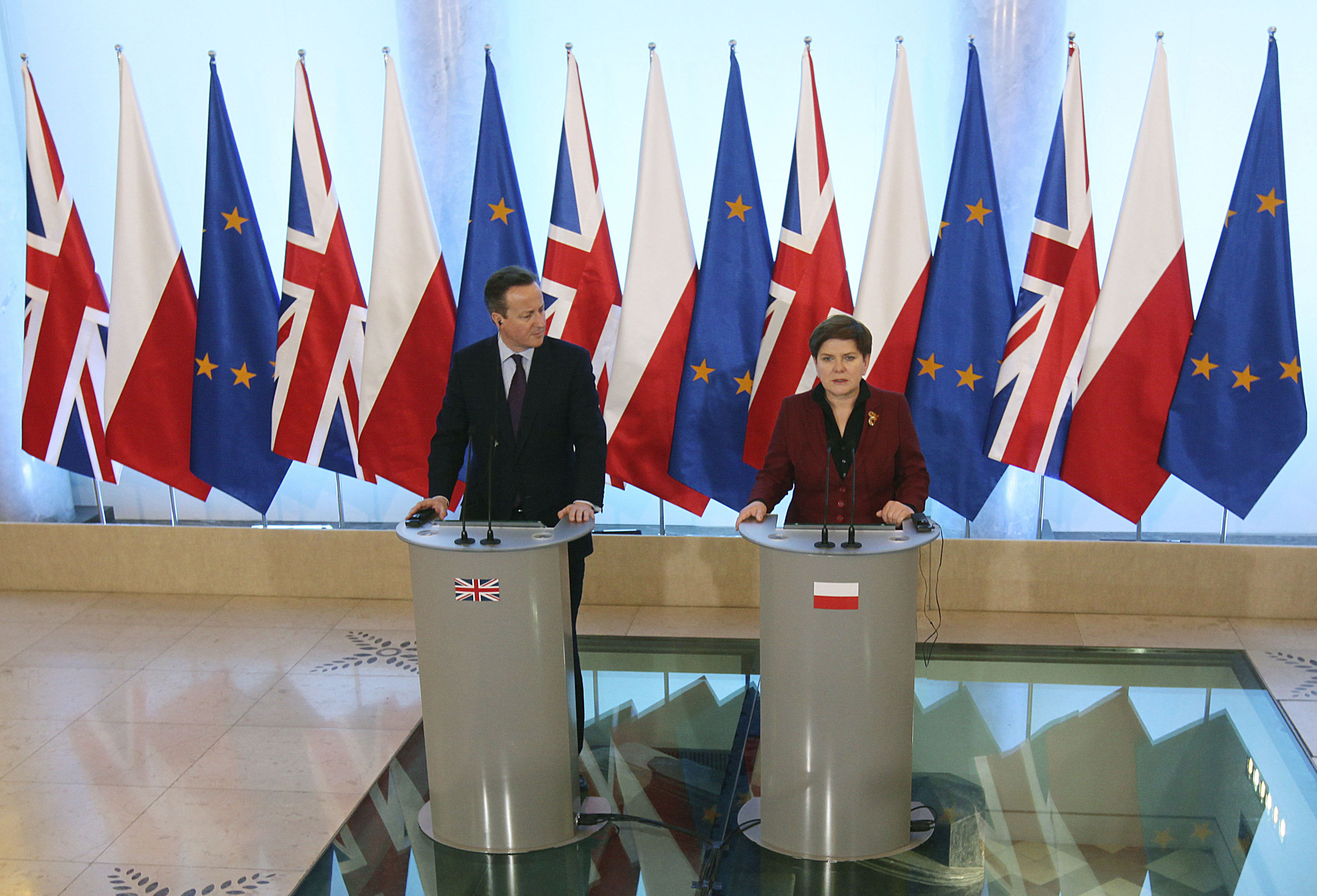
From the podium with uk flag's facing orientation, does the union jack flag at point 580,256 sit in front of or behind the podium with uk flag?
behind

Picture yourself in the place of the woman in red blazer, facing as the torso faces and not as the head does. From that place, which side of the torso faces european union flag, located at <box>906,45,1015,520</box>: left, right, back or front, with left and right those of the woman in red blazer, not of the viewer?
back

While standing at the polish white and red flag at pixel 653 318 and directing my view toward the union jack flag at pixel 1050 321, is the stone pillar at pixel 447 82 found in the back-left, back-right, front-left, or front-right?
back-left

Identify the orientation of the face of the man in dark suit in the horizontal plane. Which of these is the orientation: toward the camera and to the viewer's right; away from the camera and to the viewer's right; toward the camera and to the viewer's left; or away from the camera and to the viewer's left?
toward the camera and to the viewer's right

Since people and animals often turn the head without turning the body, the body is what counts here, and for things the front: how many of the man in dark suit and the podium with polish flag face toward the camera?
2

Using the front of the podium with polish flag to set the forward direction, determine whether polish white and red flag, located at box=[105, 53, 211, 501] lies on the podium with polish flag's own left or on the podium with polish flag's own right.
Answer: on the podium with polish flag's own right

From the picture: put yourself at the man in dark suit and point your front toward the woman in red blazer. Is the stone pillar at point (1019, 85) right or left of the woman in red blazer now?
left

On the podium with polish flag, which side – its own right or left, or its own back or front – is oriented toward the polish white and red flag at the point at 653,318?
back

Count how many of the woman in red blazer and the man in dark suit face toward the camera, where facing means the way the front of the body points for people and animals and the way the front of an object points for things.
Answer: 2
